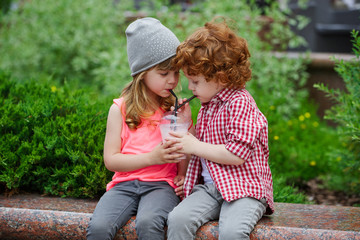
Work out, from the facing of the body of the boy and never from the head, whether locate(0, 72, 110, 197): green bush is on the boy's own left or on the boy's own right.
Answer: on the boy's own right

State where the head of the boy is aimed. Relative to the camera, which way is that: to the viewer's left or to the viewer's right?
to the viewer's left

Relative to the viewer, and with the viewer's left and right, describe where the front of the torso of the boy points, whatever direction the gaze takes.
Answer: facing the viewer and to the left of the viewer
